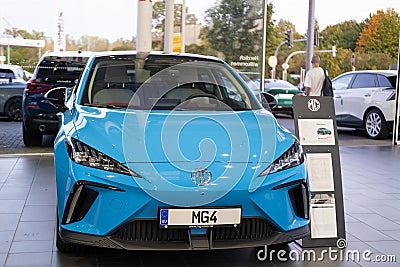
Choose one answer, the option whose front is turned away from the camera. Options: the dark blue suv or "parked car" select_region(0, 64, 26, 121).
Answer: the dark blue suv

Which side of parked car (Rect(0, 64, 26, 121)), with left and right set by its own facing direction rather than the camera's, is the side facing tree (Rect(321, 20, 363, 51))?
back

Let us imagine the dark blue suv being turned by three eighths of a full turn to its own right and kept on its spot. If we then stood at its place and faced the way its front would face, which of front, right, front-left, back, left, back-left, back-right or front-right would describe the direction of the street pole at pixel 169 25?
left

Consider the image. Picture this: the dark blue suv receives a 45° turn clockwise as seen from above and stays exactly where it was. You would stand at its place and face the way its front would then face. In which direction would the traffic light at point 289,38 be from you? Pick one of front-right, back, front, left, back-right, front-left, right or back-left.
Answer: front

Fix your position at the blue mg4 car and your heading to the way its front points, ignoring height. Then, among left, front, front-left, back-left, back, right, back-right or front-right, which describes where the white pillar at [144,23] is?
back

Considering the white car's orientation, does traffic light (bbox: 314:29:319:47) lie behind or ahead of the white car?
ahead

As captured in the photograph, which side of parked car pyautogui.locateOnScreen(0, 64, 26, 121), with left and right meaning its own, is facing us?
left

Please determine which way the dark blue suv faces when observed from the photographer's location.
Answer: facing away from the viewer

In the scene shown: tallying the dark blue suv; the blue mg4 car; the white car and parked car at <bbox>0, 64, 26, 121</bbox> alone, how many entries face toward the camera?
1

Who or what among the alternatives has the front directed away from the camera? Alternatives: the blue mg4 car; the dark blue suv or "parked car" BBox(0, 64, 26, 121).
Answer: the dark blue suv

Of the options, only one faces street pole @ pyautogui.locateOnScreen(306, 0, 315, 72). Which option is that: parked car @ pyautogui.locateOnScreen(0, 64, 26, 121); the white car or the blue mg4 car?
the white car

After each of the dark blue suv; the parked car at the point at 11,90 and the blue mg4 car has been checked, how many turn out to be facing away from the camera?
1

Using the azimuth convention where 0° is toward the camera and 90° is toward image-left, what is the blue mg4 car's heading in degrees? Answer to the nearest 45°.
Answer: approximately 0°
